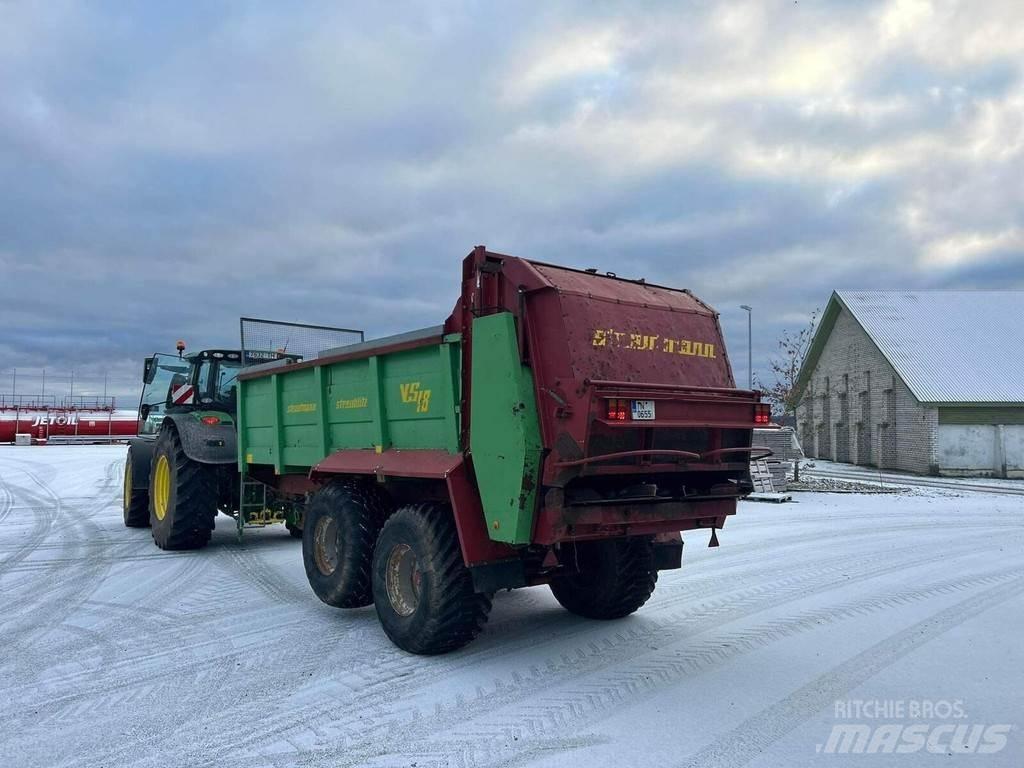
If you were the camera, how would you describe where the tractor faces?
facing away from the viewer and to the left of the viewer

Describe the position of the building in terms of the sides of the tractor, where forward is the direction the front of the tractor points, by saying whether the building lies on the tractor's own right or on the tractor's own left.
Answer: on the tractor's own right

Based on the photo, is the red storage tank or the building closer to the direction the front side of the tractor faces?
the red storage tank

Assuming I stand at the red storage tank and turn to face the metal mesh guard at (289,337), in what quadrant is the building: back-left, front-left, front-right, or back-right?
front-left

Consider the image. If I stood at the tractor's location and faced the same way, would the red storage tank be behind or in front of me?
in front
